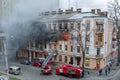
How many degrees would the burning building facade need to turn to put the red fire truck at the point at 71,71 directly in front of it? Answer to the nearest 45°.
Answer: approximately 45° to its left

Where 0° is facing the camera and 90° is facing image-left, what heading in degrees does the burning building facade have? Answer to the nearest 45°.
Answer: approximately 45°
